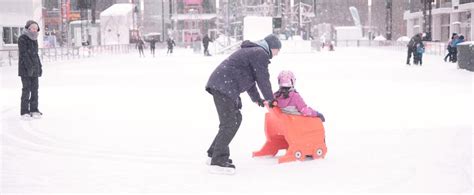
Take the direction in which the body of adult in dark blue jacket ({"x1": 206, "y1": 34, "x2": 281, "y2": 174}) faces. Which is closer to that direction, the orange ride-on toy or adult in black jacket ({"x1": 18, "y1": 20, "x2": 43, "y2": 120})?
the orange ride-on toy

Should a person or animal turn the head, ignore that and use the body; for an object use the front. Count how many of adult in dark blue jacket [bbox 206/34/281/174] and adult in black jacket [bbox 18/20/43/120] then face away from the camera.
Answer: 0

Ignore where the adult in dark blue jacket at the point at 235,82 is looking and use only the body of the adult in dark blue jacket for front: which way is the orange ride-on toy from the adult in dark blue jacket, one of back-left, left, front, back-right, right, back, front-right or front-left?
front-left

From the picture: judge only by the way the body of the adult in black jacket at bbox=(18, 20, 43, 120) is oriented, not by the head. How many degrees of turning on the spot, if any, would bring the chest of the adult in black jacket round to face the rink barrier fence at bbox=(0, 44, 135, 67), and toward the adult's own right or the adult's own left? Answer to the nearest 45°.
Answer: approximately 135° to the adult's own left

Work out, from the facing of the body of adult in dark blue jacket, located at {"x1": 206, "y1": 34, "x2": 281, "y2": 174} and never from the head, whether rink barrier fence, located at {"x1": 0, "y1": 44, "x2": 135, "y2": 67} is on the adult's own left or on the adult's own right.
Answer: on the adult's own left

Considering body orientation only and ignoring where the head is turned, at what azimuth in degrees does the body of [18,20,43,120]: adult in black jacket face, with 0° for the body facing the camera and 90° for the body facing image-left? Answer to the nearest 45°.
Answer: approximately 315°

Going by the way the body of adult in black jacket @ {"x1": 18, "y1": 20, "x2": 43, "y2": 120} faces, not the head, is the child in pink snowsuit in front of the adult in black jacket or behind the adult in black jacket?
in front

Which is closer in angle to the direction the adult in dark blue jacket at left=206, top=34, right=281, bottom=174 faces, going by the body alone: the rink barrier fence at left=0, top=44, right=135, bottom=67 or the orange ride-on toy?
the orange ride-on toy

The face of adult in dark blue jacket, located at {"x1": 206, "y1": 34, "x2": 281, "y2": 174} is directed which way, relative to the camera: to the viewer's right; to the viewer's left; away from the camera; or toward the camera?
to the viewer's right

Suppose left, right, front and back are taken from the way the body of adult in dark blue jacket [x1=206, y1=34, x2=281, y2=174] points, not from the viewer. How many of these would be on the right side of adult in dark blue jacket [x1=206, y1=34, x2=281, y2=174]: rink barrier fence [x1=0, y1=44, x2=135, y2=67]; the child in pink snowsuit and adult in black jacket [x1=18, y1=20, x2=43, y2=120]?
0

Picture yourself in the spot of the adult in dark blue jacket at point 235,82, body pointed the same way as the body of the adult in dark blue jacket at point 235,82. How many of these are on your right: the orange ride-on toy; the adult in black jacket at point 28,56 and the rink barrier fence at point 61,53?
0

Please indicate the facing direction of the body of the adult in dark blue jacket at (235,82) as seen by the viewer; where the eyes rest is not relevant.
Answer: to the viewer's right
